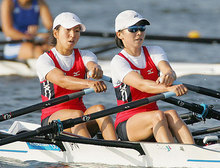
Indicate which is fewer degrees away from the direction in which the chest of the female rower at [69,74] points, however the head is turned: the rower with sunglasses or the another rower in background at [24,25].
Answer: the rower with sunglasses

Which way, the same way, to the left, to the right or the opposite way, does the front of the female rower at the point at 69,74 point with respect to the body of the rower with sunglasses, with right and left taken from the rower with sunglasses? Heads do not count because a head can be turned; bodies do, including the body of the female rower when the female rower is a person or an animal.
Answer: the same way

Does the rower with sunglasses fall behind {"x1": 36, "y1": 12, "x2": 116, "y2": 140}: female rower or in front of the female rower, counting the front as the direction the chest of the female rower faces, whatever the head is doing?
in front

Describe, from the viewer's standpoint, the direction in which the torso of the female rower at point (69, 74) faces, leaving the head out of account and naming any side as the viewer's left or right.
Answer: facing the viewer and to the right of the viewer

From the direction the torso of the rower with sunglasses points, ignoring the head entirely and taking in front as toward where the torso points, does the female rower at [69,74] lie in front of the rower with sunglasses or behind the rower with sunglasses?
behind

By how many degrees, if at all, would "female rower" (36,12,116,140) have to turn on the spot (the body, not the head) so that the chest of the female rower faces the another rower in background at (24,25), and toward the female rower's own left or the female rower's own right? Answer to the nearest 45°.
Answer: approximately 135° to the female rower's own left

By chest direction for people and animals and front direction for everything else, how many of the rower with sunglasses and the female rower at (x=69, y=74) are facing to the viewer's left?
0

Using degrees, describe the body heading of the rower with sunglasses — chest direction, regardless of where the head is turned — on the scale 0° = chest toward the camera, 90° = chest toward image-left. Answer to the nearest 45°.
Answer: approximately 315°

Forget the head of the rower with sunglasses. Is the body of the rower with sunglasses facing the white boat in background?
no

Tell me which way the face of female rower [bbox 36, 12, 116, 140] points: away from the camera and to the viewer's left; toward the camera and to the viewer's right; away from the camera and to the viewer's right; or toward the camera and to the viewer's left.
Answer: toward the camera and to the viewer's right

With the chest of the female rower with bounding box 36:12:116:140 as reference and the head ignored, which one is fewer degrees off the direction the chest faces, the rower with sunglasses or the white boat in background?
the rower with sunglasses

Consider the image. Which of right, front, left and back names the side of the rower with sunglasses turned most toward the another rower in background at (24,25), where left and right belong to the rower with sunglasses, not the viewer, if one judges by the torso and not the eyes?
back
